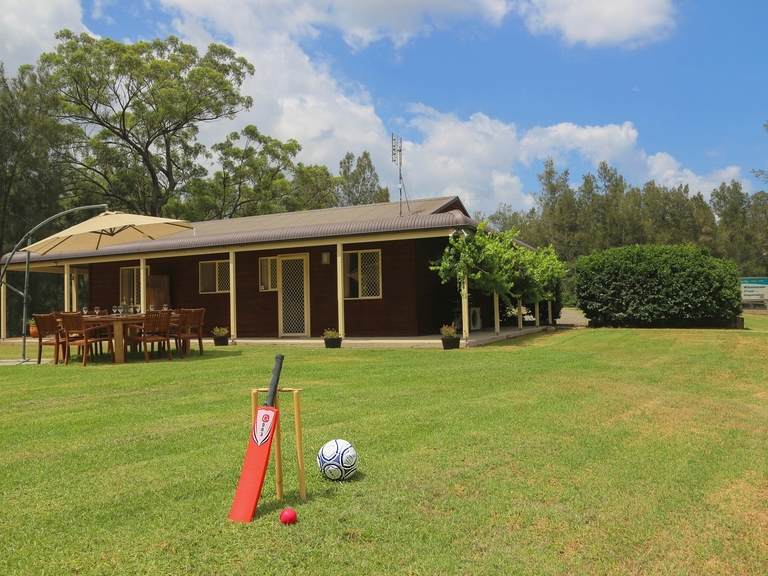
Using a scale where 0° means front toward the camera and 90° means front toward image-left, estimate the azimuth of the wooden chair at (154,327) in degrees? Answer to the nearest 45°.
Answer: approximately 135°

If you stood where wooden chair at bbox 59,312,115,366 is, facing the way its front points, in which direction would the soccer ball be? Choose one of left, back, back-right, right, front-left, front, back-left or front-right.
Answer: back-right

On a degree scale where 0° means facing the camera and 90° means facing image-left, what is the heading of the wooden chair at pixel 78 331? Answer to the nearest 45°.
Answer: approximately 225°

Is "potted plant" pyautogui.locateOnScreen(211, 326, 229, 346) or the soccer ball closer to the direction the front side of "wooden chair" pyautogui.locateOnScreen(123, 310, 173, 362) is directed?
the potted plant

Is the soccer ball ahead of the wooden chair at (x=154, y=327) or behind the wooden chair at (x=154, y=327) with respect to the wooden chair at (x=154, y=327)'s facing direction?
behind

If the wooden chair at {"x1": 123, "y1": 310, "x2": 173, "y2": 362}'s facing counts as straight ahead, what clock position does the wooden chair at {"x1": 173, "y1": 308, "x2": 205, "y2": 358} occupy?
the wooden chair at {"x1": 173, "y1": 308, "x2": 205, "y2": 358} is roughly at 3 o'clock from the wooden chair at {"x1": 123, "y1": 310, "x2": 173, "y2": 362}.

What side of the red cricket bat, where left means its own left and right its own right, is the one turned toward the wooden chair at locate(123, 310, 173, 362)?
back

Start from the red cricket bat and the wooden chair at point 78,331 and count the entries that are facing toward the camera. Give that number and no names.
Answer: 1
